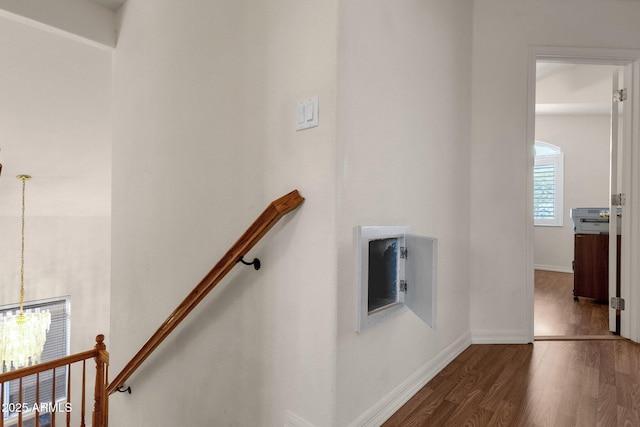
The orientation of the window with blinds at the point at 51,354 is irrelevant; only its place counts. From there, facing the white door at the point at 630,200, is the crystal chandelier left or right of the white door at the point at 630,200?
right

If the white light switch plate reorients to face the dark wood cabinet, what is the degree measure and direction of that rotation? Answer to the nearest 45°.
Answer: approximately 180°

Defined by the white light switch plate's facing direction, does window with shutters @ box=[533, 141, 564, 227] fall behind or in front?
behind

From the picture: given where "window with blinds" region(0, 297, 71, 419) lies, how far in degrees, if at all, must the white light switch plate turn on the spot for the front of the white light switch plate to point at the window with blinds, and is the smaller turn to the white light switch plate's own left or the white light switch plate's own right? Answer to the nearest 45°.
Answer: approximately 90° to the white light switch plate's own right

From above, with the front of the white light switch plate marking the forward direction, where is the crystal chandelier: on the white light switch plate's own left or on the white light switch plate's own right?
on the white light switch plate's own right

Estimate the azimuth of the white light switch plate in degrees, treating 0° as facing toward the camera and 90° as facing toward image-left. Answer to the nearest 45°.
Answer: approximately 45°

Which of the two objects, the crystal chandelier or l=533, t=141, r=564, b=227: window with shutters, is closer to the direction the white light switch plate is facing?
the crystal chandelier

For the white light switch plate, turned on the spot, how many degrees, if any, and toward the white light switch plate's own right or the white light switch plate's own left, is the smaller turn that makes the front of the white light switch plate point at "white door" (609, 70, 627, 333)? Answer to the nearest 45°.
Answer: approximately 180°

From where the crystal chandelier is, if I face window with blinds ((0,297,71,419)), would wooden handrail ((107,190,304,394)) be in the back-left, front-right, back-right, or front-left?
back-right

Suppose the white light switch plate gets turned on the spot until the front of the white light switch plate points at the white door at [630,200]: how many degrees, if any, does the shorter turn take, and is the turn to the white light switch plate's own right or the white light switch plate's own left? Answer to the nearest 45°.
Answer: approximately 180°
